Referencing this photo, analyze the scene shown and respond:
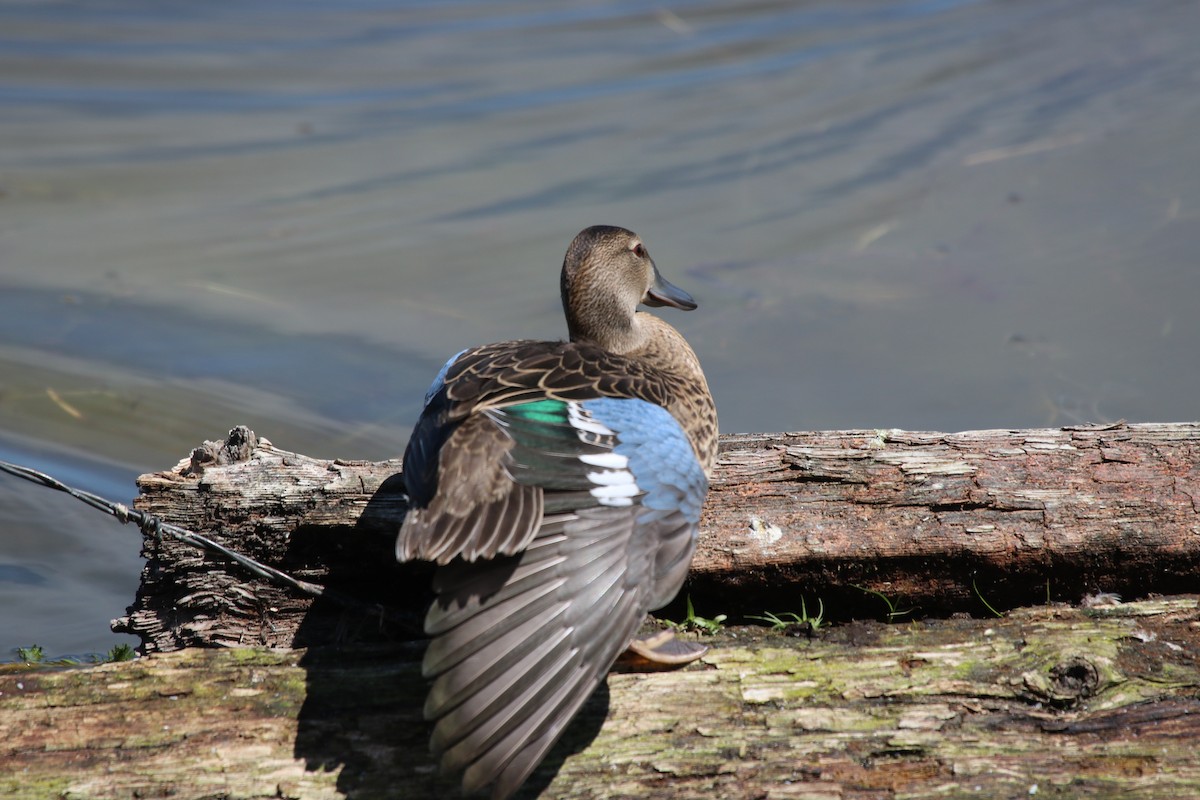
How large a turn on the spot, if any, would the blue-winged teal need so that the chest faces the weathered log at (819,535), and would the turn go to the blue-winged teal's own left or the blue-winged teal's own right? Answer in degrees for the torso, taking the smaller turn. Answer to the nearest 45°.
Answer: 0° — it already faces it

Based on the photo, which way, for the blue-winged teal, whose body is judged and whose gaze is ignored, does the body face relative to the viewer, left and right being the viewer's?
facing away from the viewer and to the right of the viewer
